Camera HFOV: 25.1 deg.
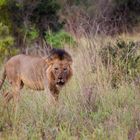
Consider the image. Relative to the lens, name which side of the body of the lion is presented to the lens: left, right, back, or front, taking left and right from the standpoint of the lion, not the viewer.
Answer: right

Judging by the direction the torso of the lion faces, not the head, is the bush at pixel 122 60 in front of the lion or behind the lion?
in front

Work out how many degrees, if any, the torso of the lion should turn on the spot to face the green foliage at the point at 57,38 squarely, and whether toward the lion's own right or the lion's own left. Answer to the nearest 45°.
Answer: approximately 90° to the lion's own left

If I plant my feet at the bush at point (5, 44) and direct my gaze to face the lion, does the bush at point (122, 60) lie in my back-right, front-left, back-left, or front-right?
front-left

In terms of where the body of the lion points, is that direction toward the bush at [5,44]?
no

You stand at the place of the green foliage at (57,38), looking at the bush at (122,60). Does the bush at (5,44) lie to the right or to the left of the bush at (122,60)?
right
